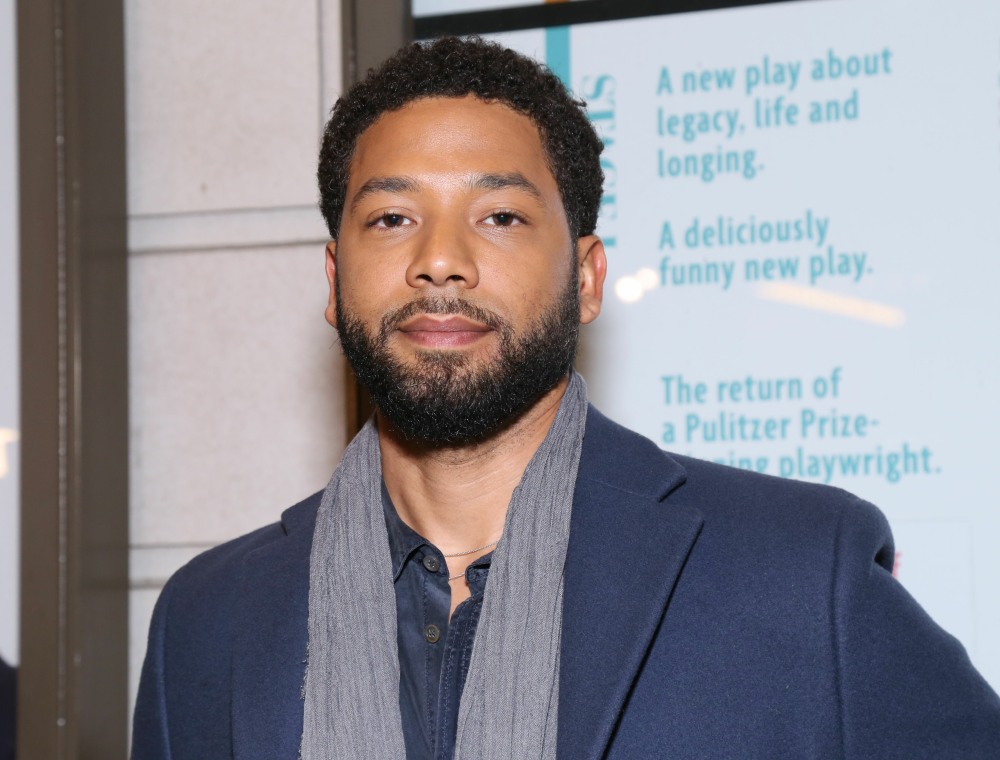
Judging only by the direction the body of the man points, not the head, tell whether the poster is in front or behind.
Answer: behind

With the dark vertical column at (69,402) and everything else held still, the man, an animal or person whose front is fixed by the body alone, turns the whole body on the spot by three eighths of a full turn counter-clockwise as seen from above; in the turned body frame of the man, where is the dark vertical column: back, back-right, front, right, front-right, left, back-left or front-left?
left

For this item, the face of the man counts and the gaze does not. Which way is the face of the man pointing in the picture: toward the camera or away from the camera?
toward the camera

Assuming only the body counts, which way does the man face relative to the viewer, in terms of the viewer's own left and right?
facing the viewer
